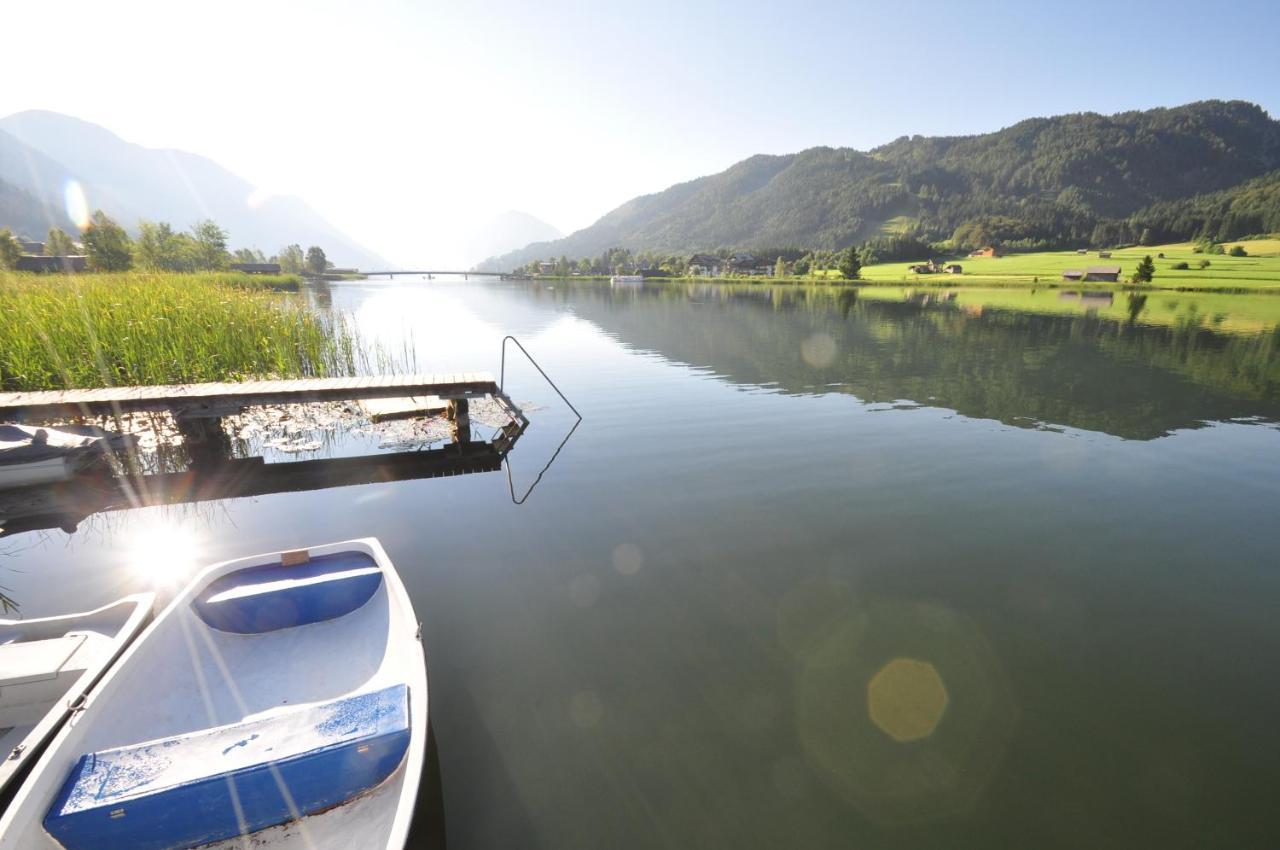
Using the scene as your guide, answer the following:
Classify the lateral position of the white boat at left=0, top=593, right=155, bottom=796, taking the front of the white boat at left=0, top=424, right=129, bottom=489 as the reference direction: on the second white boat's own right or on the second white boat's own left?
on the second white boat's own right

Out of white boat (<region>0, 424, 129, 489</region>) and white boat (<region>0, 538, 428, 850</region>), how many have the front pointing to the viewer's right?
1

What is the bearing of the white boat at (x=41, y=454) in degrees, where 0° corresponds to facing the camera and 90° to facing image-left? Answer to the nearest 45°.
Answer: approximately 270°

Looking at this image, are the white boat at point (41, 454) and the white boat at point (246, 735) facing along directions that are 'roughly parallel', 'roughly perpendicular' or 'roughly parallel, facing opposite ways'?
roughly perpendicular

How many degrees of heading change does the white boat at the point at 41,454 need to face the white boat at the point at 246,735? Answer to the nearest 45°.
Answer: approximately 90° to its right
